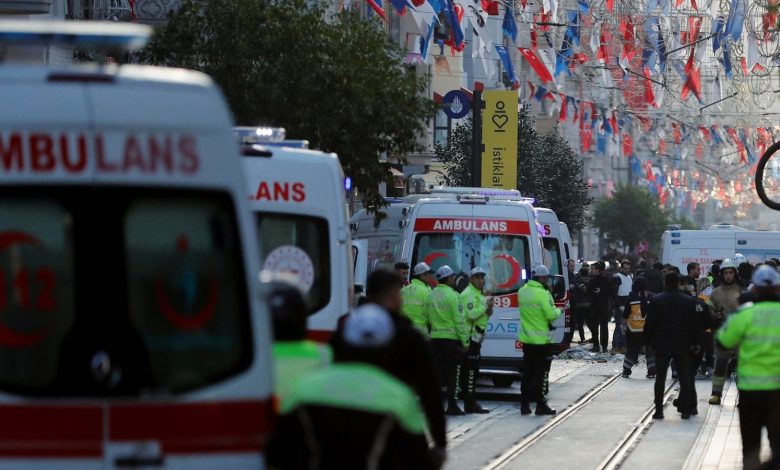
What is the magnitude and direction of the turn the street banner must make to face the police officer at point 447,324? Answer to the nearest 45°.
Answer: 0° — it already faces them

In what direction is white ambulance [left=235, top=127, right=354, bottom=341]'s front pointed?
away from the camera

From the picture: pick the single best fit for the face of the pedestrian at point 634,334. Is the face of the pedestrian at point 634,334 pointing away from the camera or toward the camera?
away from the camera

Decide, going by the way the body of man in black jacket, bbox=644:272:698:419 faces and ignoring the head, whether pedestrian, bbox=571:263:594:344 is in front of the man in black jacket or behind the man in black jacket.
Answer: in front

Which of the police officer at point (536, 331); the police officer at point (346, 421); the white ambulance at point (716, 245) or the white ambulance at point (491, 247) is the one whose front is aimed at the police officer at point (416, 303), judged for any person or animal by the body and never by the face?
the police officer at point (346, 421)

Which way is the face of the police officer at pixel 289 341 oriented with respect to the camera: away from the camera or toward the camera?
away from the camera

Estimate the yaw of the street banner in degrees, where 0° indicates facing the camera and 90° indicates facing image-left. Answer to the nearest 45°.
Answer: approximately 0°

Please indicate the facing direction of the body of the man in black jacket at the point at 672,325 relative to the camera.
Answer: away from the camera

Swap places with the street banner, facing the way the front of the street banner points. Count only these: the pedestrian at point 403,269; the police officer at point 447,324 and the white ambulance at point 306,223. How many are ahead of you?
3

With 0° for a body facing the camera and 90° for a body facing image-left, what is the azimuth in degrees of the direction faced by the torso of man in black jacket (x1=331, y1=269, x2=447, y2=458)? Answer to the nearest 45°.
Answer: approximately 180°
